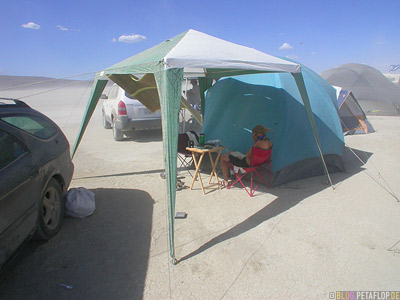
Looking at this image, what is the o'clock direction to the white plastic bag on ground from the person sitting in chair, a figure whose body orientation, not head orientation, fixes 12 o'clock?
The white plastic bag on ground is roughly at 11 o'clock from the person sitting in chair.

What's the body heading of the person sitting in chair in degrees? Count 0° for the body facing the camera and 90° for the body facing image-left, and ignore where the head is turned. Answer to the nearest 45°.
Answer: approximately 90°

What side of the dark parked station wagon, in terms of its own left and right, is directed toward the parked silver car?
back

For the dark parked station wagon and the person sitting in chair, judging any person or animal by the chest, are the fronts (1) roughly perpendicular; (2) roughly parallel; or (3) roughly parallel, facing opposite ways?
roughly perpendicular

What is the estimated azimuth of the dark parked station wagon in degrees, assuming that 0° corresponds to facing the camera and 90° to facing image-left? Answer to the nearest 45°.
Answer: approximately 45°

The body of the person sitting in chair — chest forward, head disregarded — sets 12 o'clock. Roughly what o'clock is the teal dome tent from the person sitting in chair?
The teal dome tent is roughly at 4 o'clock from the person sitting in chair.

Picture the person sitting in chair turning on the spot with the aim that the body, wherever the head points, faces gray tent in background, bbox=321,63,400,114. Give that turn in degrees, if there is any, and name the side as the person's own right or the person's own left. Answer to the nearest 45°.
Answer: approximately 135° to the person's own right
